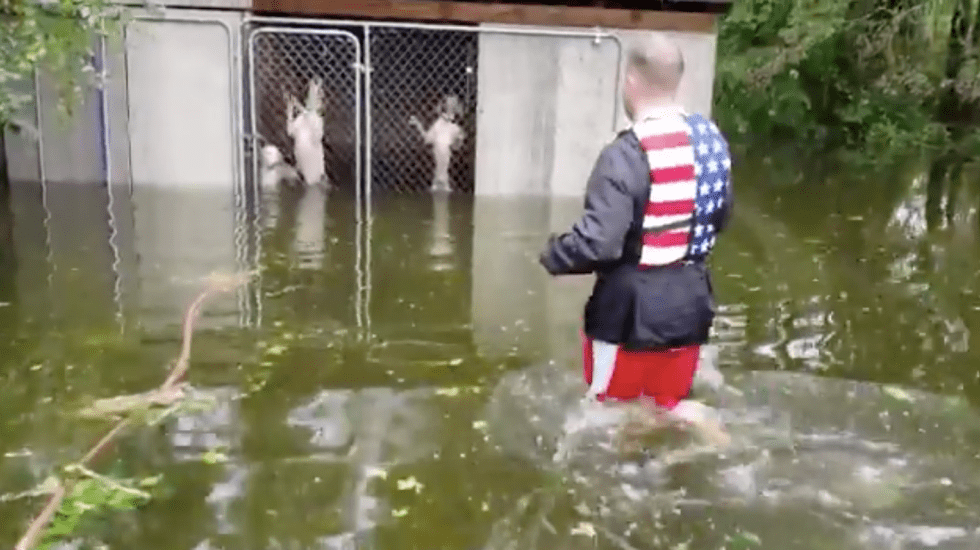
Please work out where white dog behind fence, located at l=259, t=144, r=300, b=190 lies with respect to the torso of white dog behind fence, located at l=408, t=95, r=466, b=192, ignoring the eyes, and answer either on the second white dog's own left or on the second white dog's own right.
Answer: on the second white dog's own right

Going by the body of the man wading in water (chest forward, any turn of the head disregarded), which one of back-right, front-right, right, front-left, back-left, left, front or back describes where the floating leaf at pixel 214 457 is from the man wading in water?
front-left

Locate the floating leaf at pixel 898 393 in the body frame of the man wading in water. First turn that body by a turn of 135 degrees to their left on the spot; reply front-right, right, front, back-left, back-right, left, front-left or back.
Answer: back-left

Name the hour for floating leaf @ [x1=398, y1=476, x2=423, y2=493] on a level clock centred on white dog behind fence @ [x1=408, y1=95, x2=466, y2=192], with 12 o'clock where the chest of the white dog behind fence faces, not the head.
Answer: The floating leaf is roughly at 12 o'clock from the white dog behind fence.

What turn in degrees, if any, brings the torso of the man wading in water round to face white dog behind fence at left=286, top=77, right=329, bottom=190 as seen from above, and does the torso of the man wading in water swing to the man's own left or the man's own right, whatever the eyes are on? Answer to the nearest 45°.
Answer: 0° — they already face it

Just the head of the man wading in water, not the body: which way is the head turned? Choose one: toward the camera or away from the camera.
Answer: away from the camera

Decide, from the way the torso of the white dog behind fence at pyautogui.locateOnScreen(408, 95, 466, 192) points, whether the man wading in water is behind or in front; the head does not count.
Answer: in front

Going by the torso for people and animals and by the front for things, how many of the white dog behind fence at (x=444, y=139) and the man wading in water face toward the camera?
1

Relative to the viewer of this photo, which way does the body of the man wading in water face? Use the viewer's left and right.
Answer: facing away from the viewer and to the left of the viewer

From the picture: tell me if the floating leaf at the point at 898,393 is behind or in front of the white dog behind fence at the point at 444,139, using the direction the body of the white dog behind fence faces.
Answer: in front
